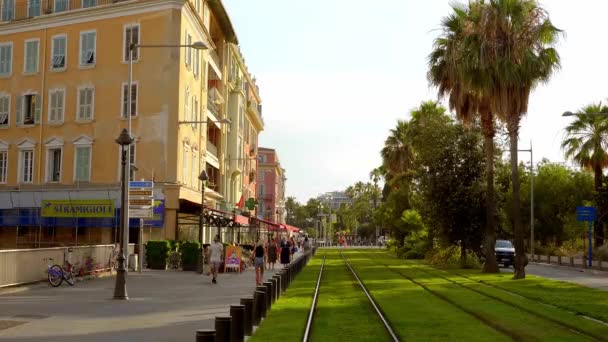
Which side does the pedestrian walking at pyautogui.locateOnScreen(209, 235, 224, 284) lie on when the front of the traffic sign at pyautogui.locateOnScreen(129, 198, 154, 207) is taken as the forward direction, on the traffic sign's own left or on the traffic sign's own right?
on the traffic sign's own left

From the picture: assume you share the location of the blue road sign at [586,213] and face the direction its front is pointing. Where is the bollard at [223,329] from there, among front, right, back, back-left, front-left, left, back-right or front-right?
front

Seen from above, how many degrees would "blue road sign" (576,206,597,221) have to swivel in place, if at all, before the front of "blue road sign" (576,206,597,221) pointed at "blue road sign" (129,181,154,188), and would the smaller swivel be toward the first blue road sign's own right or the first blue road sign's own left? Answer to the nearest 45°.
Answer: approximately 45° to the first blue road sign's own right

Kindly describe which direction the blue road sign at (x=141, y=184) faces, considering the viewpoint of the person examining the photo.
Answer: facing the viewer

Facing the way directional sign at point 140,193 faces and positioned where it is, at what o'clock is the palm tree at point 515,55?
The palm tree is roughly at 9 o'clock from the directional sign.

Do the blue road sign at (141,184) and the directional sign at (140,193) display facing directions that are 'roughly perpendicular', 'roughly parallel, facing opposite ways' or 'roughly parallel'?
roughly parallel

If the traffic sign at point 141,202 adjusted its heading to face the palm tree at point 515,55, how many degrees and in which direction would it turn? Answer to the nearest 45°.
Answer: approximately 90° to its left

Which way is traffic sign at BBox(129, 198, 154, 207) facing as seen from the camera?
toward the camera

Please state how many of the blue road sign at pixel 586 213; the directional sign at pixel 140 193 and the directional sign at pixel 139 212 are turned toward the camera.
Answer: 3

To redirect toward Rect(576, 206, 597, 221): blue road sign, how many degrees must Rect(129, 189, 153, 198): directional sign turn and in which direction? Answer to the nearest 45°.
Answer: approximately 135° to its left

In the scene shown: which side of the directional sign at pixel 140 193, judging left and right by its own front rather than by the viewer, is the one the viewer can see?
front
